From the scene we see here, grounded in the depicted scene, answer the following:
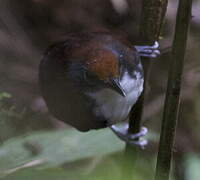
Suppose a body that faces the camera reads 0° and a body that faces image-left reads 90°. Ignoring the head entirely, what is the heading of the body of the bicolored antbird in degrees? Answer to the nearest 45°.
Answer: approximately 315°
